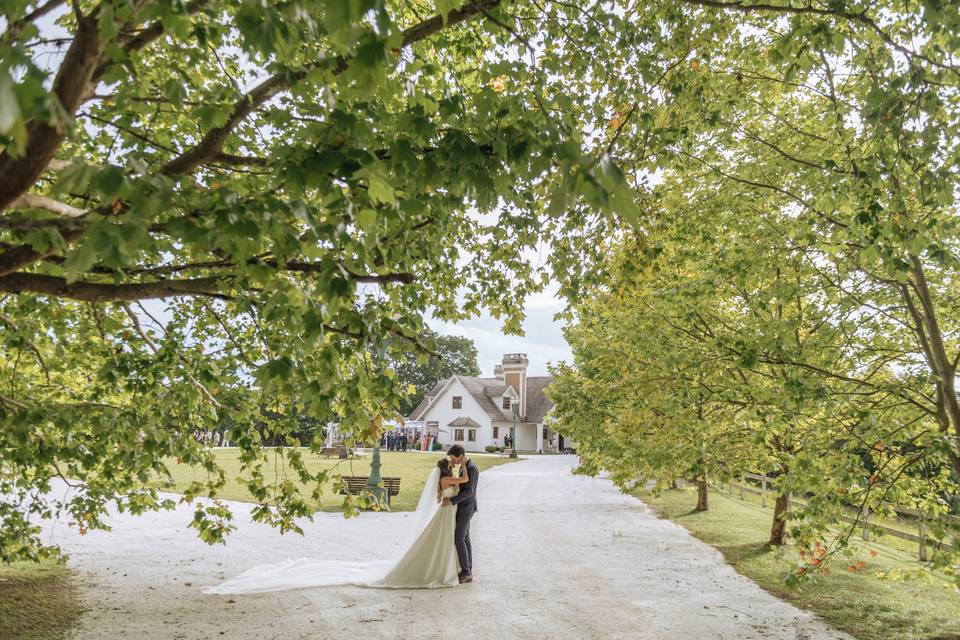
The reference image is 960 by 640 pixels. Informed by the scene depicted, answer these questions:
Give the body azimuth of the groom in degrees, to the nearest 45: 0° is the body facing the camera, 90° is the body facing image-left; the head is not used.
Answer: approximately 90°

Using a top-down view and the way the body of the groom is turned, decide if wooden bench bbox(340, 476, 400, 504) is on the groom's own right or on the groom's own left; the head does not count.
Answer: on the groom's own right
